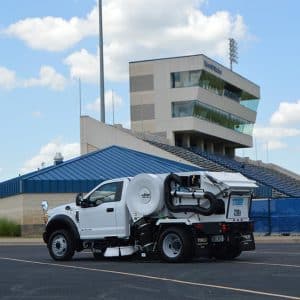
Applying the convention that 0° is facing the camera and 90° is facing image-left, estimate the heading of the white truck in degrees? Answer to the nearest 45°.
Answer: approximately 135°

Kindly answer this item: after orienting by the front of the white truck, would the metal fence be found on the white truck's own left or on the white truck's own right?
on the white truck's own right

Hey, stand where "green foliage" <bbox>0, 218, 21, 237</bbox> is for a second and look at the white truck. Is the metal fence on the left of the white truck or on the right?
left

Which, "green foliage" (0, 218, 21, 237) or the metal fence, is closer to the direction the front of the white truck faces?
the green foliage

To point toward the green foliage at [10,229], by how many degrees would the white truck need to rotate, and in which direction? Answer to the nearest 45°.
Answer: approximately 45° to its right
